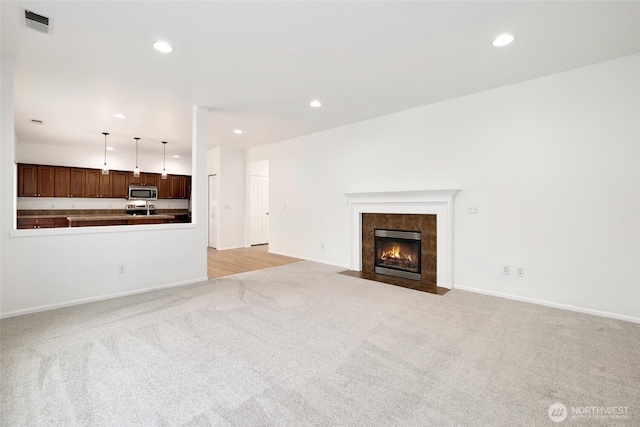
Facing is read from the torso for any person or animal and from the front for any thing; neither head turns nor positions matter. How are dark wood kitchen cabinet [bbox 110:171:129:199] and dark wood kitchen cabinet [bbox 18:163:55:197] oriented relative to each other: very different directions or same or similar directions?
same or similar directions

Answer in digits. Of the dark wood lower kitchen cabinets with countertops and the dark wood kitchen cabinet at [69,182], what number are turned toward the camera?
2

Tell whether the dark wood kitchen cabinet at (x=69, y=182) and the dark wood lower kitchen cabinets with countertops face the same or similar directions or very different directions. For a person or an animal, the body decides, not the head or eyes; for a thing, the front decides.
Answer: same or similar directions

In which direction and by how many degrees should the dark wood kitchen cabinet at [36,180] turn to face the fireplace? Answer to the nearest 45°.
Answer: approximately 45° to its left

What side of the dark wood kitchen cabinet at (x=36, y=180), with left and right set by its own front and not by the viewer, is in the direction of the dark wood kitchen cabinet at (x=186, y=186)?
left

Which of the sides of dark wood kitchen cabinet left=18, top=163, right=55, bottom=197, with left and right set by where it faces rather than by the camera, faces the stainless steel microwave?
left

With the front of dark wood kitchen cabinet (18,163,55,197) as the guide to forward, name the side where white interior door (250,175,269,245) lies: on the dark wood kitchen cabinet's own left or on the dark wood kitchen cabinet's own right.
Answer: on the dark wood kitchen cabinet's own left

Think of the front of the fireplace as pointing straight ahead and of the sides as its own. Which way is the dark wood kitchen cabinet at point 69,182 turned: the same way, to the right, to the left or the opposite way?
to the left

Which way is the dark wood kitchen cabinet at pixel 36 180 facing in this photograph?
toward the camera

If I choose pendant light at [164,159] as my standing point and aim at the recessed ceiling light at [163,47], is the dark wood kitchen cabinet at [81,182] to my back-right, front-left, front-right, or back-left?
back-right

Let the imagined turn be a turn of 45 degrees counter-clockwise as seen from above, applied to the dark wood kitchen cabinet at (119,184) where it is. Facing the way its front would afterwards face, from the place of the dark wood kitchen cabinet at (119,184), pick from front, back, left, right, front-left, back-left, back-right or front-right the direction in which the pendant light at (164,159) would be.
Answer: front

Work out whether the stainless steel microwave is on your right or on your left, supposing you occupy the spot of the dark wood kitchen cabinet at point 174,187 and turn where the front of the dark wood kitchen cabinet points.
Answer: on your right

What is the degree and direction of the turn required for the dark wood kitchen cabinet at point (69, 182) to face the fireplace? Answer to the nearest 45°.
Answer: approximately 45° to its left

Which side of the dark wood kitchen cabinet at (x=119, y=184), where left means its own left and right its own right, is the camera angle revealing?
front

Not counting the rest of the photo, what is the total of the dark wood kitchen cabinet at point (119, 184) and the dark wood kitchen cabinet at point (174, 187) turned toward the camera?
2

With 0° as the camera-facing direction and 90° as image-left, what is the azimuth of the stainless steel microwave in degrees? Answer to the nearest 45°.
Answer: approximately 0°

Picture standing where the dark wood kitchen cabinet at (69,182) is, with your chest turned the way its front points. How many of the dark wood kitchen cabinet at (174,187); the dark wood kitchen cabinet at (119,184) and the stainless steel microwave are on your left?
3

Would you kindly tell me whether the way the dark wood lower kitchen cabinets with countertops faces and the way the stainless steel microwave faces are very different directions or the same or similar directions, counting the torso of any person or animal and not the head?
same or similar directions

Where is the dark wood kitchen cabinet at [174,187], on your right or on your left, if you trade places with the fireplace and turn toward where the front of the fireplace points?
on your right
